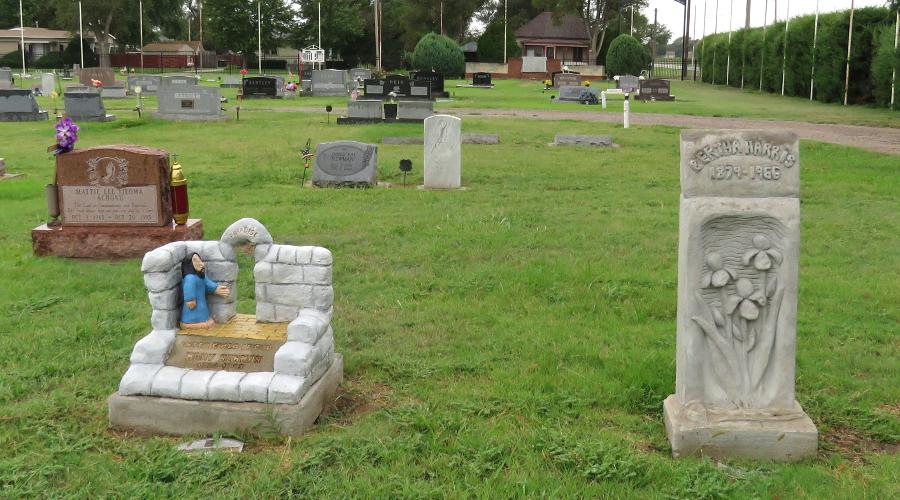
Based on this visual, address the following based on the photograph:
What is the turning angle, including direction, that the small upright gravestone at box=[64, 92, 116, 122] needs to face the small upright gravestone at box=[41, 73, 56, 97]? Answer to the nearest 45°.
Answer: approximately 180°

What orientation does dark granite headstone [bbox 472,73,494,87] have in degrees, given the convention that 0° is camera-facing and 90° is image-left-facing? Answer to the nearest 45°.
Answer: approximately 0°

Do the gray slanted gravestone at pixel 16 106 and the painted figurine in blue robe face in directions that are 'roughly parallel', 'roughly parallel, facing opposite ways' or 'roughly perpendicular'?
roughly perpendicular

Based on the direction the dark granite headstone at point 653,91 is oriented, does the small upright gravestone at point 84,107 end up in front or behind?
in front

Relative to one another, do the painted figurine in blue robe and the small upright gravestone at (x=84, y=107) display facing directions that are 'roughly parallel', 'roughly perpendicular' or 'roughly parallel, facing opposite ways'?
roughly perpendicular

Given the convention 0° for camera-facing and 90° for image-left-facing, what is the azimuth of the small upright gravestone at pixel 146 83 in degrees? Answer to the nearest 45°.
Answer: approximately 0°

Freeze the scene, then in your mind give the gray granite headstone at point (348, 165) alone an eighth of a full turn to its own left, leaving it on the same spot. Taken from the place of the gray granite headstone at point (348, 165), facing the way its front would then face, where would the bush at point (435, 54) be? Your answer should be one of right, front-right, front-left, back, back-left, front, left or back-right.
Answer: back-left

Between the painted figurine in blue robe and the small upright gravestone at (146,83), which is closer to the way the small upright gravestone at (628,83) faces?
the painted figurine in blue robe

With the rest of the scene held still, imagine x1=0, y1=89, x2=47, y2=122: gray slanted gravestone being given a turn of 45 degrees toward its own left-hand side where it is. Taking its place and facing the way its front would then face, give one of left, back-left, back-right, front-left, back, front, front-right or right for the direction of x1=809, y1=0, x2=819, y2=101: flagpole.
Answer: front-left

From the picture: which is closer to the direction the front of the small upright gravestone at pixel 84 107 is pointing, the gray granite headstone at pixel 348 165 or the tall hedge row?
the gray granite headstone

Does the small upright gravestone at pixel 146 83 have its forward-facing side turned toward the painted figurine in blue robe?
yes
